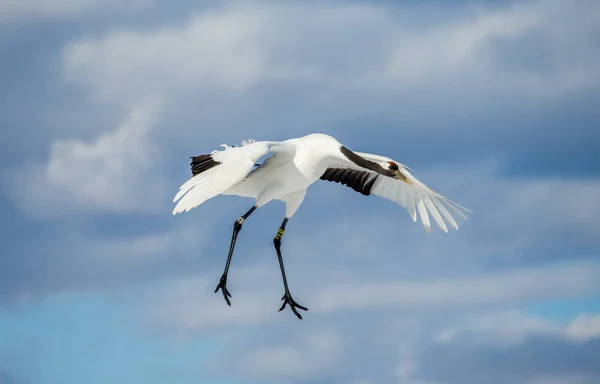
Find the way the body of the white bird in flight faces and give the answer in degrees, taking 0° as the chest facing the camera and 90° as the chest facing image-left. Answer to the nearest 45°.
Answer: approximately 315°
